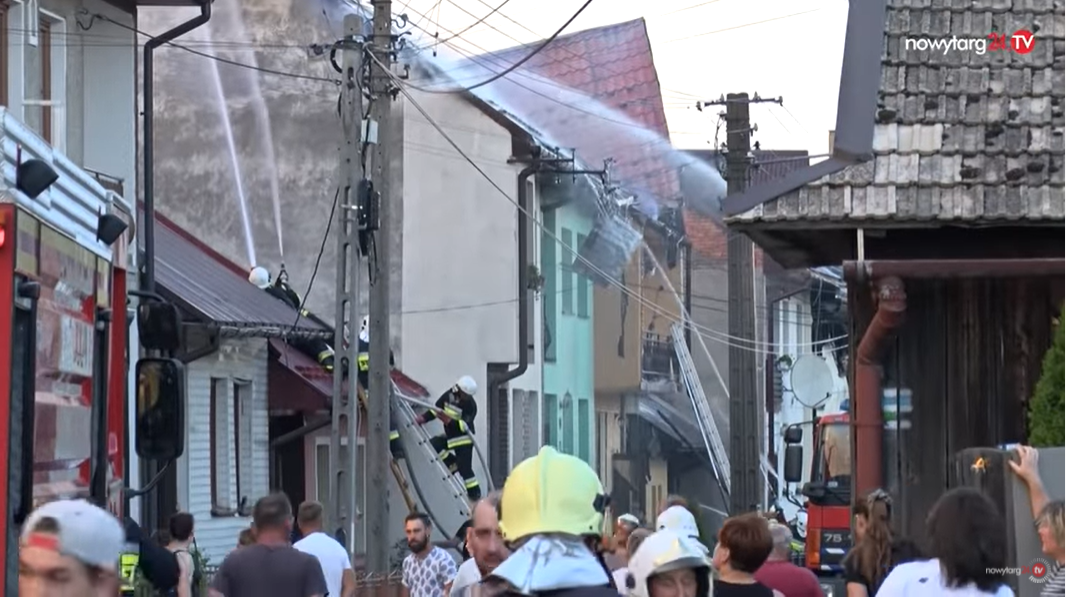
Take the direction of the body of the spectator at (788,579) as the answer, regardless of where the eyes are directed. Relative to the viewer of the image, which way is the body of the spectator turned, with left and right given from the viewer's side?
facing away from the viewer

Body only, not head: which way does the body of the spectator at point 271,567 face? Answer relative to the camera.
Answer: away from the camera

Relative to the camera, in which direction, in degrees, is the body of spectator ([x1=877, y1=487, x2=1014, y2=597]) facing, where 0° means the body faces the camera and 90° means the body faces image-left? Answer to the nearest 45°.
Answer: approximately 180°

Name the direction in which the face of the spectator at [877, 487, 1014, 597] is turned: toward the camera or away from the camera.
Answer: away from the camera

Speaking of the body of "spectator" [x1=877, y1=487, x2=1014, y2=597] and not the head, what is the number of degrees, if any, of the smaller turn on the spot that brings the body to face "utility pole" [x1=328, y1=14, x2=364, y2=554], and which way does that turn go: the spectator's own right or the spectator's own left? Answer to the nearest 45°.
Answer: approximately 45° to the spectator's own left

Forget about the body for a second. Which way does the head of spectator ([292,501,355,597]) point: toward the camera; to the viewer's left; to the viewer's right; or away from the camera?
away from the camera

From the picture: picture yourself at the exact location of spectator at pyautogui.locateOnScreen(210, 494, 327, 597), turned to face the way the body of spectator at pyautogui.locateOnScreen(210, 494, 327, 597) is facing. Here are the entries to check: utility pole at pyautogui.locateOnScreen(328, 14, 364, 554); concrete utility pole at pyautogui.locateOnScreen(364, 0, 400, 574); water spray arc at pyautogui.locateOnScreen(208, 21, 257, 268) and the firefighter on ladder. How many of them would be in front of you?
4

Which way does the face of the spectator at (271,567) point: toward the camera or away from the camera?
away from the camera

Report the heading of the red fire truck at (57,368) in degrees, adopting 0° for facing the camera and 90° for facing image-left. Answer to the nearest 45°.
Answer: approximately 225°
